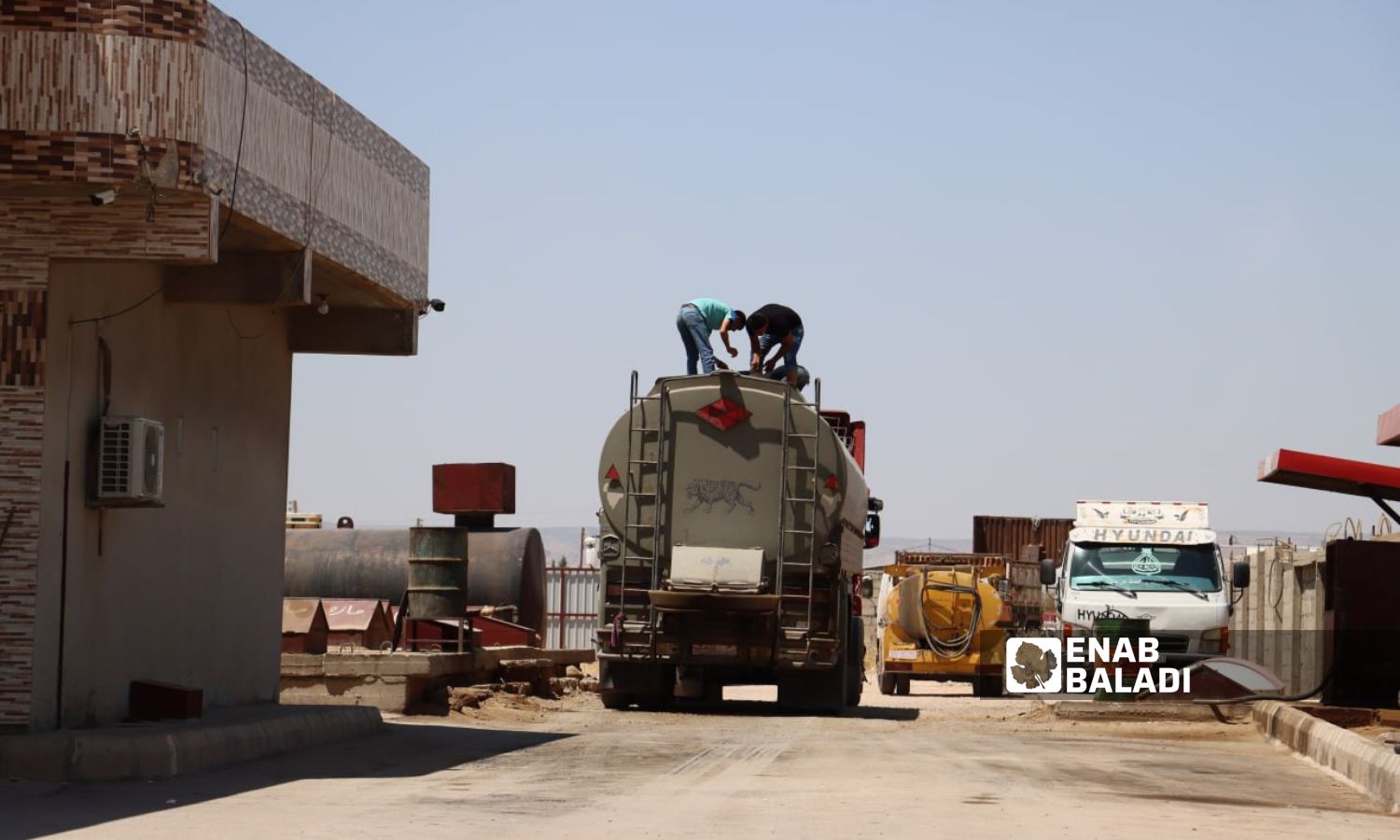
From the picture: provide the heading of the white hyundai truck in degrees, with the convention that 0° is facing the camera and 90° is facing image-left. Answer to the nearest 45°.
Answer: approximately 0°

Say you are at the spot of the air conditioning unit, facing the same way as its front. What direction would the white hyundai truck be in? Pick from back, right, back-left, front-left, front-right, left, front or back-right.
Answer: front-left

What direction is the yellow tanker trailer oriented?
away from the camera

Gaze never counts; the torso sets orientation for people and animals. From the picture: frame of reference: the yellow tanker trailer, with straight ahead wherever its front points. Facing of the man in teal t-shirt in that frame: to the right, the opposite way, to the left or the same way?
to the right

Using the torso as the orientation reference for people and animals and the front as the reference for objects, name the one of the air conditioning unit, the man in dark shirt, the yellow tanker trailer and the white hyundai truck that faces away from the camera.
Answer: the yellow tanker trailer

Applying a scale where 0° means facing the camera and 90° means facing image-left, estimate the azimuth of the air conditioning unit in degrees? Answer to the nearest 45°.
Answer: approximately 270°

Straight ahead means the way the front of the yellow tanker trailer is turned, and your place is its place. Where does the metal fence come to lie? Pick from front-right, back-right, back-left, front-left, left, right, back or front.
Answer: front-left

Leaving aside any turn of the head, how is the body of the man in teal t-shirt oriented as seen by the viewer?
to the viewer's right

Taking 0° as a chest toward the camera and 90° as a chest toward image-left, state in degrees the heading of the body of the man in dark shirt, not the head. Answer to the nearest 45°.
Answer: approximately 45°

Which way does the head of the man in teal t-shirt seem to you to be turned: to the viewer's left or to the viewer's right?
to the viewer's right

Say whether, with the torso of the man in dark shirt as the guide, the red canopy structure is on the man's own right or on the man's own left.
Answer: on the man's own left

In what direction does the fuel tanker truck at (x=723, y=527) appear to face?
away from the camera
